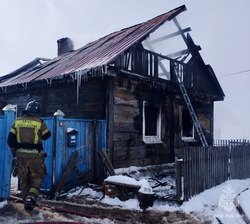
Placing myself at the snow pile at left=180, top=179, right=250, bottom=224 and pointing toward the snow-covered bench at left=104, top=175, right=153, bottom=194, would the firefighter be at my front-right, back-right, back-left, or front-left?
front-left

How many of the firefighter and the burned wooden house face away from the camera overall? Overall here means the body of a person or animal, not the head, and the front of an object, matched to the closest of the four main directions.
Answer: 1

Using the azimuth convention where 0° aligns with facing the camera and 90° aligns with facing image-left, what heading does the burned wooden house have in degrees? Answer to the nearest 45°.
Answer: approximately 315°

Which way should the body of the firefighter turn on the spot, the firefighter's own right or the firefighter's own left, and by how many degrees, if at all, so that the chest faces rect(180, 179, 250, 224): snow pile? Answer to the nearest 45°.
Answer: approximately 90° to the firefighter's own right

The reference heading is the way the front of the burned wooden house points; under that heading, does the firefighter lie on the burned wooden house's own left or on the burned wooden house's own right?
on the burned wooden house's own right

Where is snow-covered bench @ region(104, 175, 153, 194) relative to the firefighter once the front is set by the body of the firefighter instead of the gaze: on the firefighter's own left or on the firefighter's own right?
on the firefighter's own right

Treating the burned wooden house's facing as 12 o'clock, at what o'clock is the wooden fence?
The wooden fence is roughly at 12 o'clock from the burned wooden house.

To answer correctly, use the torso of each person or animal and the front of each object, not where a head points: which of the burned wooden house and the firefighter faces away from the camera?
the firefighter

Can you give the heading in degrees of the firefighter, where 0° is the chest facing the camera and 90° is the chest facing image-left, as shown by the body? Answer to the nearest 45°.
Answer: approximately 180°

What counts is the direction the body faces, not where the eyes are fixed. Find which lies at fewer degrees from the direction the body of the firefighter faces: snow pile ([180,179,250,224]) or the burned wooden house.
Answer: the burned wooden house
